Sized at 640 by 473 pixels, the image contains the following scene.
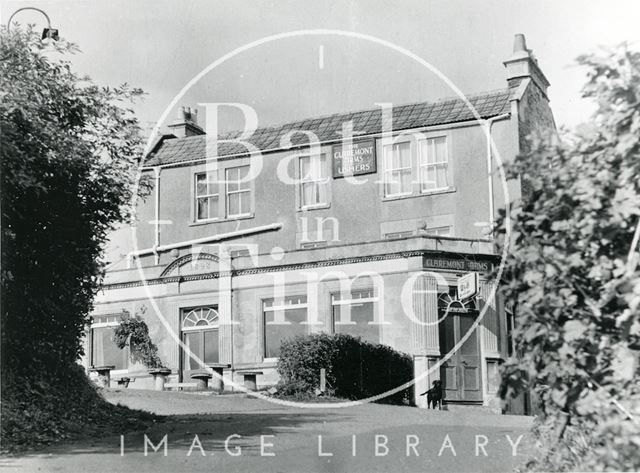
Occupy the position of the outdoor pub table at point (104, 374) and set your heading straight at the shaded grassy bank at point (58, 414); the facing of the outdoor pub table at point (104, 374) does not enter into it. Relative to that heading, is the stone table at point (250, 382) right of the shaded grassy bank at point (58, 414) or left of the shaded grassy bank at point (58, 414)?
left

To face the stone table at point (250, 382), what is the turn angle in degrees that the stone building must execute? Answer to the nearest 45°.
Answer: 0° — it already faces it

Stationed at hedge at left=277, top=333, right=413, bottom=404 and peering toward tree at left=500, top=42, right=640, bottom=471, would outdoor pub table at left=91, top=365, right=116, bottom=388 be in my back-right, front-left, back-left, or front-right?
back-right

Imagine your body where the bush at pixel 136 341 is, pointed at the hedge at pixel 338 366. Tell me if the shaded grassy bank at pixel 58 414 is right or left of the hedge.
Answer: right

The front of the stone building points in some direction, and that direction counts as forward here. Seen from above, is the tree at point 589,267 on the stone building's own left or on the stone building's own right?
on the stone building's own left

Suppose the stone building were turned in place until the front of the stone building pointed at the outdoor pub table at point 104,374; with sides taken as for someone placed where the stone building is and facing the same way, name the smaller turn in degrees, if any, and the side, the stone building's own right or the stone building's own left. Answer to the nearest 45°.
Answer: approximately 45° to the stone building's own right

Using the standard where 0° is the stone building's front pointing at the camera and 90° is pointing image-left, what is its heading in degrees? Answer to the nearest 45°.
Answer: approximately 45°

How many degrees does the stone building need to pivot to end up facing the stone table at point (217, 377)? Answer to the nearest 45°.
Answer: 0° — it already faces it
